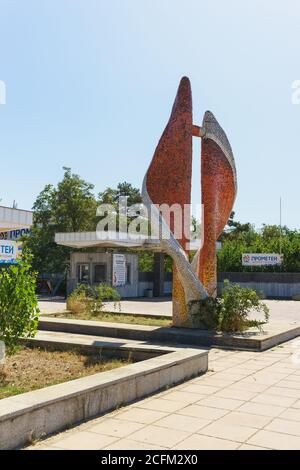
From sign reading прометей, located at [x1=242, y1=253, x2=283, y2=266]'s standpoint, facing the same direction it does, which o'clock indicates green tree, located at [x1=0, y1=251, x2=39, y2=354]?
The green tree is roughly at 12 o'clock from the sign reading прометей.

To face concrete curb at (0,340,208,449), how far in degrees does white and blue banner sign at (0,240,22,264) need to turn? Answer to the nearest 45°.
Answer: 0° — it already faces it

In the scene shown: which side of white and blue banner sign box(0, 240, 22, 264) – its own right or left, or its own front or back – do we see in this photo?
front

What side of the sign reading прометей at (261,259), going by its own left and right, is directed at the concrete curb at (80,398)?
front

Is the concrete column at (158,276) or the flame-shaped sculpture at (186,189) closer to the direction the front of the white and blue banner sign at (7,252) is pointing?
the flame-shaped sculpture

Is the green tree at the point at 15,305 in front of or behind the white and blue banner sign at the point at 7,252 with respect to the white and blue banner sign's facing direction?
in front

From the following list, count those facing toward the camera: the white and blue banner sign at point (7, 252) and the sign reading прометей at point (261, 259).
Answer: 2

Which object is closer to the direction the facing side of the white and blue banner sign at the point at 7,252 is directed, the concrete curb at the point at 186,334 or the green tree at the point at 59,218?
the concrete curb

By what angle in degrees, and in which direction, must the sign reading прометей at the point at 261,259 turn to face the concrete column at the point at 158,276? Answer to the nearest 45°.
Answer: approximately 45° to its right

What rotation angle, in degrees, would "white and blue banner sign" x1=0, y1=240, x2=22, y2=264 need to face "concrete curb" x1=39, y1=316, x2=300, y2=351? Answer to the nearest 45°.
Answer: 0° — it already faces it

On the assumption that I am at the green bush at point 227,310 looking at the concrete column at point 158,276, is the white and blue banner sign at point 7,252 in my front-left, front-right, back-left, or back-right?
front-left

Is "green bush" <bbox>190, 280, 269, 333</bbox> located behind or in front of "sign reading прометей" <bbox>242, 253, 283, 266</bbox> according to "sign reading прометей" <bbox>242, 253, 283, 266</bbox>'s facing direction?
in front

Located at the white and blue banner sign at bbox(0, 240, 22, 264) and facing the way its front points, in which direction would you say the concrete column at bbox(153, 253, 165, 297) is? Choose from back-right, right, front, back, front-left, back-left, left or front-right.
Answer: left

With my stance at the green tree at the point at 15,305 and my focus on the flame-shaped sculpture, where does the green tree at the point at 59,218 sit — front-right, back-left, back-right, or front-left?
front-left

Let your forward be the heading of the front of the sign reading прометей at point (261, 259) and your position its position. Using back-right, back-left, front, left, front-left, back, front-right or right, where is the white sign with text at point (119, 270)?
front-right

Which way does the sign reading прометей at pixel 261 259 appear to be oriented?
toward the camera

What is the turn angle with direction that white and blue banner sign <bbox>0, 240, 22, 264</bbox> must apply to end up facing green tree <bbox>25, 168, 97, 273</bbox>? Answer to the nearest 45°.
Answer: approximately 135° to its left

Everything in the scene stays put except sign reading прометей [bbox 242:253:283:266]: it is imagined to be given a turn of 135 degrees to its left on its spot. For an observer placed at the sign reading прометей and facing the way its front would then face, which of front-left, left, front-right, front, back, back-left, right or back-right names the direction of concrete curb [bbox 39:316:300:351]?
back-right
